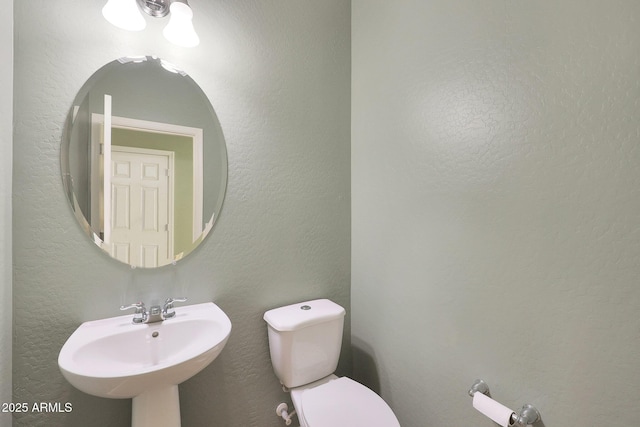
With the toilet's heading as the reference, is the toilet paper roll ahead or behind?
ahead

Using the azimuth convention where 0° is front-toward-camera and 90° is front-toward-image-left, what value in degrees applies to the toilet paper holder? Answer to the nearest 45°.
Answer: approximately 45°

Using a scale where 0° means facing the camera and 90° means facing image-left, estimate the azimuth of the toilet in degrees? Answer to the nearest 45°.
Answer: approximately 315°
